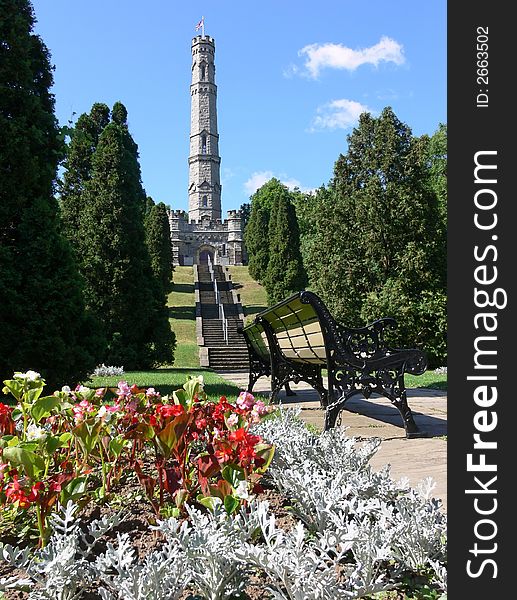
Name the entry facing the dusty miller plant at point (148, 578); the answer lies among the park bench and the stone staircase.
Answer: the stone staircase

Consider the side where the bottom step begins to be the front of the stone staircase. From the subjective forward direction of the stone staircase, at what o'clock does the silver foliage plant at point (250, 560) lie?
The silver foliage plant is roughly at 12 o'clock from the stone staircase.

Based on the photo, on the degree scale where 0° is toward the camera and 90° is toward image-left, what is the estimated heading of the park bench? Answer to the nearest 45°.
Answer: approximately 270°

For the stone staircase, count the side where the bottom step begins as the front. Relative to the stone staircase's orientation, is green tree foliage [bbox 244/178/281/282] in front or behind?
behind

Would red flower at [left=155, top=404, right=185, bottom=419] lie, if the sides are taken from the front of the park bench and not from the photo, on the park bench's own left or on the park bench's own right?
on the park bench's own right
